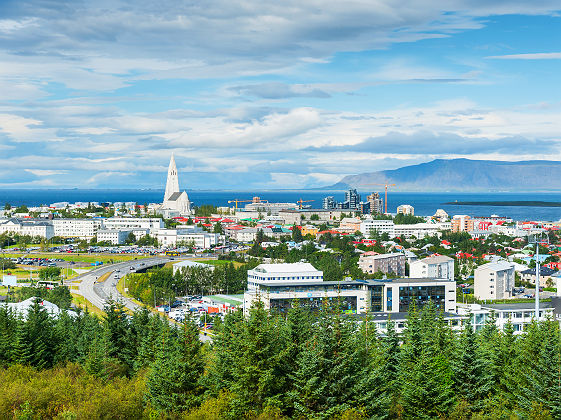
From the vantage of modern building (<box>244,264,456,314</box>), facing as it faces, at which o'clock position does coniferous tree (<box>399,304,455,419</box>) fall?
The coniferous tree is roughly at 12 o'clock from the modern building.

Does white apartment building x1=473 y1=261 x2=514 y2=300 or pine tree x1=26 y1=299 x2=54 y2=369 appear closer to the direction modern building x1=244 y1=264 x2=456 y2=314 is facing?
the pine tree

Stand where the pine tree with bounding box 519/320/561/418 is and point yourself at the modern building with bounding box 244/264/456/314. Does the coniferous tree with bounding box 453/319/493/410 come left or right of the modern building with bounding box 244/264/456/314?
left

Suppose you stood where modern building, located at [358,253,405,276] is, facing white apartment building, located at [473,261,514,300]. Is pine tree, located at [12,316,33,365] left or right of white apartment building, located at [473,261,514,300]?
right

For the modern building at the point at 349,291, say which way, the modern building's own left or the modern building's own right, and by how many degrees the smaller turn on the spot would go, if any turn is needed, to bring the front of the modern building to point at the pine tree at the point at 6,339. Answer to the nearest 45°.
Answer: approximately 45° to the modern building's own right

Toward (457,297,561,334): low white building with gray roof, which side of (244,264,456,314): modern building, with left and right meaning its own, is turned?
left

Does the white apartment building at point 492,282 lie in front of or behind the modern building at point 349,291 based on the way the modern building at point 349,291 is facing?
behind

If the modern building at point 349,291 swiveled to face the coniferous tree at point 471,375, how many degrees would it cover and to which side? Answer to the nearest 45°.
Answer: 0° — it already faces it

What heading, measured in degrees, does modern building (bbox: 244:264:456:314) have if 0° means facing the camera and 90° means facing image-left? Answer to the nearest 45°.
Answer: approximately 0°

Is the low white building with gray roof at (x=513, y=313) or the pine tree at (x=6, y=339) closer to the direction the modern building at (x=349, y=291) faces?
the pine tree
